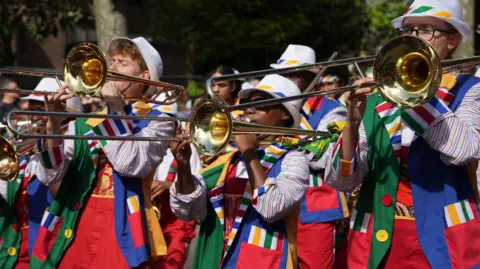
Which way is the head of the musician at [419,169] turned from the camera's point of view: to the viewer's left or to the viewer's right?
to the viewer's left

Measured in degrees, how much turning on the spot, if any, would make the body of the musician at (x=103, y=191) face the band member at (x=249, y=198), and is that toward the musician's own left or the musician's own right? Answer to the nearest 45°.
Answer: approximately 90° to the musician's own left

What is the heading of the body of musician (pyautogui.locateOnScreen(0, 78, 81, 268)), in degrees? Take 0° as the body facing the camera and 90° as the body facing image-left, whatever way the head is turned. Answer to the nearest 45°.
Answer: approximately 45°

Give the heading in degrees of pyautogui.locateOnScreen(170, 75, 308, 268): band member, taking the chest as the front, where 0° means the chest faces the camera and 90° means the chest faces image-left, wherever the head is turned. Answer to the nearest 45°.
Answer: approximately 45°

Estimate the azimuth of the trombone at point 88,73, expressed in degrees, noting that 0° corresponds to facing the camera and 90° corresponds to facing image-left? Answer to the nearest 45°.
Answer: approximately 45°
